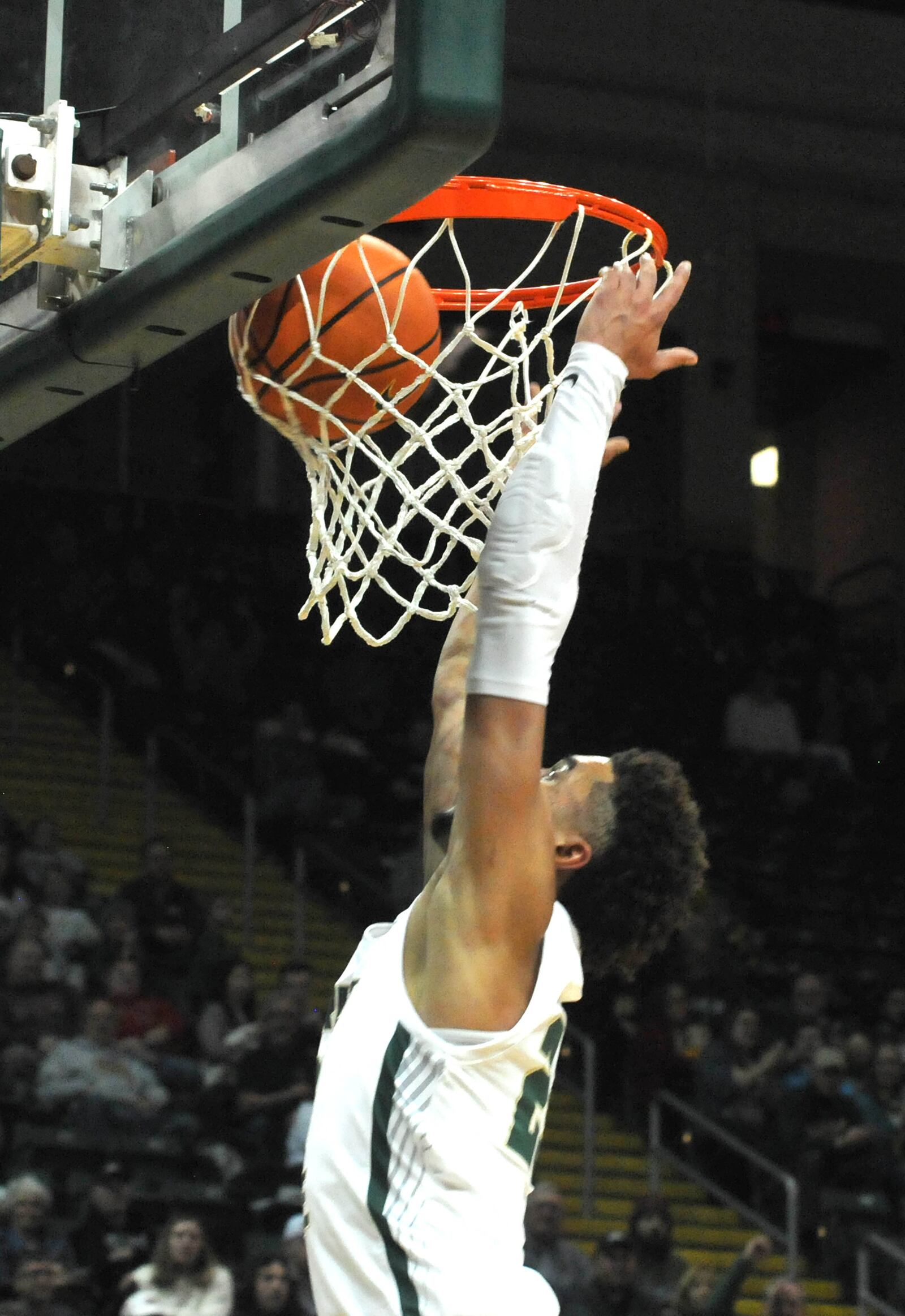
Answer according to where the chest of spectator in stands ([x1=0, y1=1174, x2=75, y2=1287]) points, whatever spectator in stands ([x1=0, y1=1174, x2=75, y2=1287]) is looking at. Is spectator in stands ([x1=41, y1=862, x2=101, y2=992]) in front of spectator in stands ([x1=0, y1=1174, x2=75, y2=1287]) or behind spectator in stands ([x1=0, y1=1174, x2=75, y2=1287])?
behind

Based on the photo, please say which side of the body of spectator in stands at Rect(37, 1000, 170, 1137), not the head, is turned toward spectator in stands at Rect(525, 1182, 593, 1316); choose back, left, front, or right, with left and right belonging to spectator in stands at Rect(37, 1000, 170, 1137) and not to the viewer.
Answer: left

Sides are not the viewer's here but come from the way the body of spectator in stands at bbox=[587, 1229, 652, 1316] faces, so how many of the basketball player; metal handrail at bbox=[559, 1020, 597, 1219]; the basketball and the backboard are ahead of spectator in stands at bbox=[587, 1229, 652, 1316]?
3

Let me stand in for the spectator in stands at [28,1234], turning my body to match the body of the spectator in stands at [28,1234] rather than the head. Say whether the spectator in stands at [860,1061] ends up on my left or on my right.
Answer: on my left

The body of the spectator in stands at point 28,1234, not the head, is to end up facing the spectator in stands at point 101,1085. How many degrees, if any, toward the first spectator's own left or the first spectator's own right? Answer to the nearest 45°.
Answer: approximately 180°

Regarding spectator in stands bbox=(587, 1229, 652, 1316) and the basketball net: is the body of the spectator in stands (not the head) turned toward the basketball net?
yes
